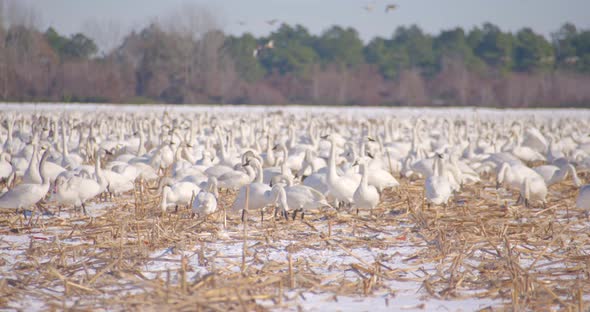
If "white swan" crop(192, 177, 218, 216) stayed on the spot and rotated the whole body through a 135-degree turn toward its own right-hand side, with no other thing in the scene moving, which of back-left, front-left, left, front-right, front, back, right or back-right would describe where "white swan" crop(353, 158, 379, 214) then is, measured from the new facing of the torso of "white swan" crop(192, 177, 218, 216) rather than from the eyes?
left

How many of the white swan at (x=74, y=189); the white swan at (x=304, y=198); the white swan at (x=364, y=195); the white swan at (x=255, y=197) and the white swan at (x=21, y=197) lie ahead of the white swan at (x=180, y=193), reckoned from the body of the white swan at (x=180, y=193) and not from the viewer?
2

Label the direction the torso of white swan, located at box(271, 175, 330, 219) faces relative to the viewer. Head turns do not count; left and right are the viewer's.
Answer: facing to the left of the viewer

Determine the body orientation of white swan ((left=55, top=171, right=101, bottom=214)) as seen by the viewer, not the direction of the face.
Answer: to the viewer's left

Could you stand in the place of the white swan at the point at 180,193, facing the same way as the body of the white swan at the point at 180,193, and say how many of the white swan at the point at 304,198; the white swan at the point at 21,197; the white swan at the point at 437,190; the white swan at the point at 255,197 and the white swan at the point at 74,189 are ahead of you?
2

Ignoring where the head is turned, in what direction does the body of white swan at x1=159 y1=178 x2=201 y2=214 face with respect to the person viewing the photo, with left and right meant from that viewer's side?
facing to the left of the viewer
